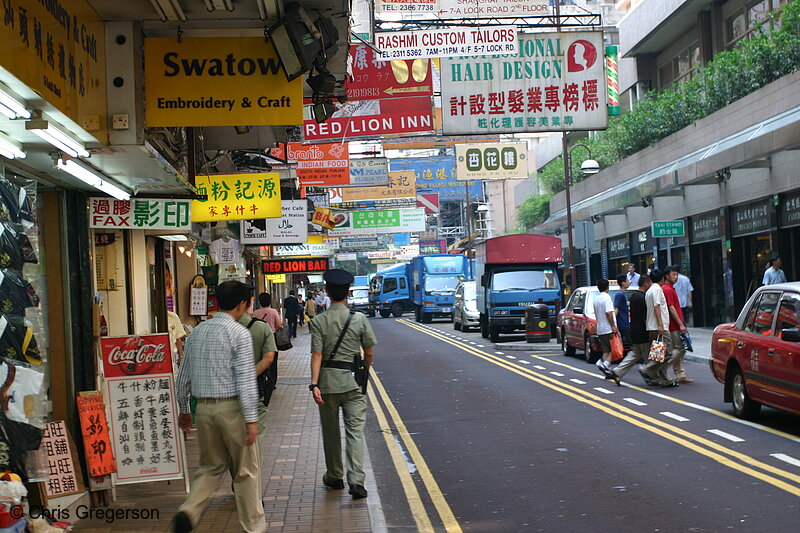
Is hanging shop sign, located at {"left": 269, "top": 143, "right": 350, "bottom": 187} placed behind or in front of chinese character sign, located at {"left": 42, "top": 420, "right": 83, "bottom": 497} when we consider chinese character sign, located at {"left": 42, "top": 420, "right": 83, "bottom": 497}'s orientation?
behind

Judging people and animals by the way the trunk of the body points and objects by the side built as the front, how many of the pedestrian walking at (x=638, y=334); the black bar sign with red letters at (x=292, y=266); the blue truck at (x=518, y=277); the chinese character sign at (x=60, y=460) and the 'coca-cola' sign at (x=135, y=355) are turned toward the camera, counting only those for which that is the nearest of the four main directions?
4

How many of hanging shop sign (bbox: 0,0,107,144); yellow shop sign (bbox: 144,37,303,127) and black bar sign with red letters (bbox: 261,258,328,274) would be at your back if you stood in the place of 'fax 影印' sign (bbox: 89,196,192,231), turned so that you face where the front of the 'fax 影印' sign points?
1

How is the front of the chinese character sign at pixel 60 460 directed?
toward the camera

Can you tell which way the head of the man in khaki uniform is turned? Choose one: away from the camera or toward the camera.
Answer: away from the camera

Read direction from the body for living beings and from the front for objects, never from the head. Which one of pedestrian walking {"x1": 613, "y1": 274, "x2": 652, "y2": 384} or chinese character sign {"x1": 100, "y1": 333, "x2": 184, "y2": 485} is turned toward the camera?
the chinese character sign

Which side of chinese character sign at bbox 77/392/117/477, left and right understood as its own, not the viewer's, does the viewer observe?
front

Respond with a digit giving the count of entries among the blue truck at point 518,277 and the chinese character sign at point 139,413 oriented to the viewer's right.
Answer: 0

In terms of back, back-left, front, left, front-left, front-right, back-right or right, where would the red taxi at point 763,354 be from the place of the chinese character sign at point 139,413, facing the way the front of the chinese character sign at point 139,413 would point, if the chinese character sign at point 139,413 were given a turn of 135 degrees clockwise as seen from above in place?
back-right

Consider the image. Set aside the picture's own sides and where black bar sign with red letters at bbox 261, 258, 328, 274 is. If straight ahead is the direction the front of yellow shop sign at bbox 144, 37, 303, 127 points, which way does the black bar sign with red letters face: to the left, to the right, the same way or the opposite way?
the same way

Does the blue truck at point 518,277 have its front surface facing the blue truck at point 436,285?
no

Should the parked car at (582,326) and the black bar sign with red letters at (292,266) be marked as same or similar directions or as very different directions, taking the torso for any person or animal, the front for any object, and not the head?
same or similar directions

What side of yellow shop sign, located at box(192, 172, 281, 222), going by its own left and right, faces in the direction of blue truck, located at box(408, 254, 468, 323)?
back

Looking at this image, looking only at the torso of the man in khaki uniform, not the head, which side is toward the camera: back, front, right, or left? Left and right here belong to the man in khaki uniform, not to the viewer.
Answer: back
